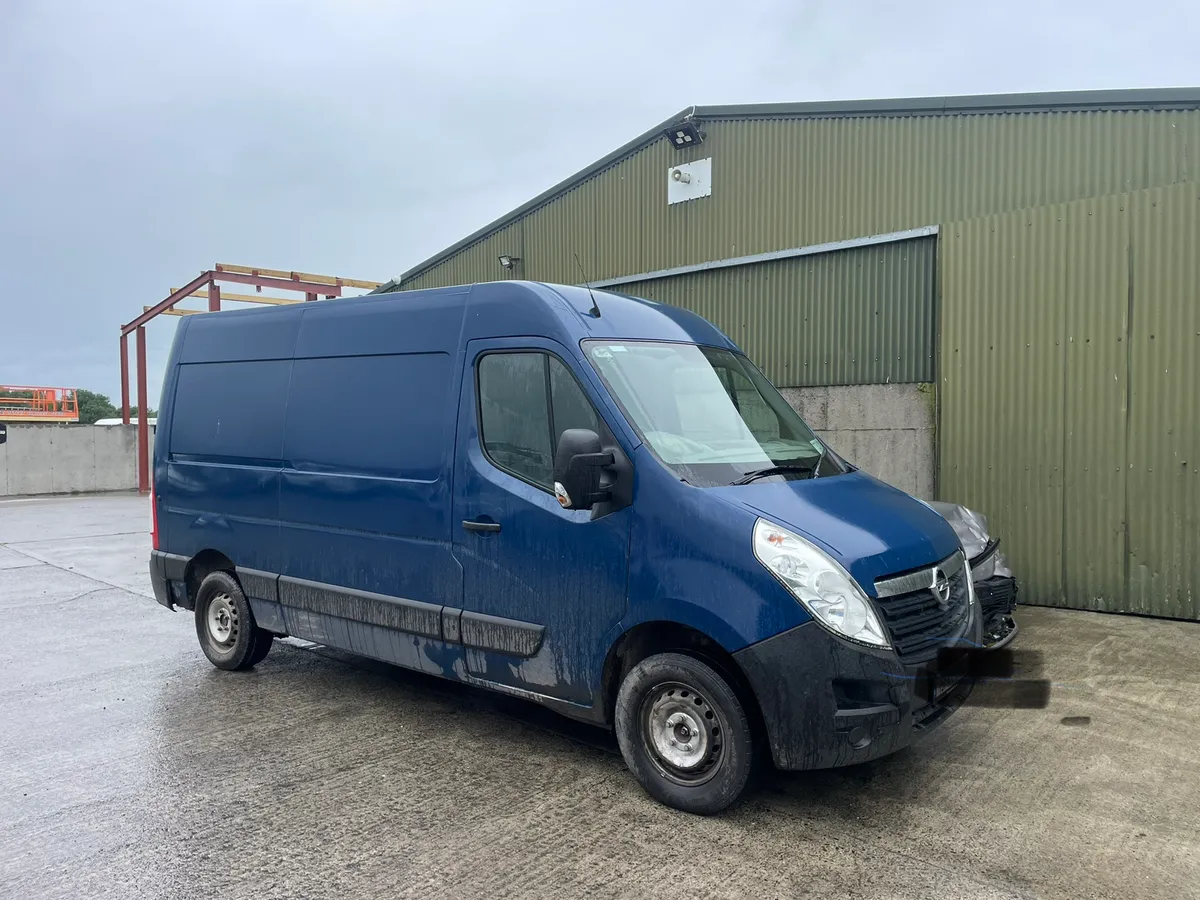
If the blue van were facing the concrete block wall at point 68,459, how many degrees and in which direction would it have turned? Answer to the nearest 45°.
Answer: approximately 180°

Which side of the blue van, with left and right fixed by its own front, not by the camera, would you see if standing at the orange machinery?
back

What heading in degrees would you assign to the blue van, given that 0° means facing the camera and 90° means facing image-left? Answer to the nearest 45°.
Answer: approximately 315°

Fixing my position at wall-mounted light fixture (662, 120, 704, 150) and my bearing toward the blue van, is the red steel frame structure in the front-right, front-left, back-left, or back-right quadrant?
back-right
